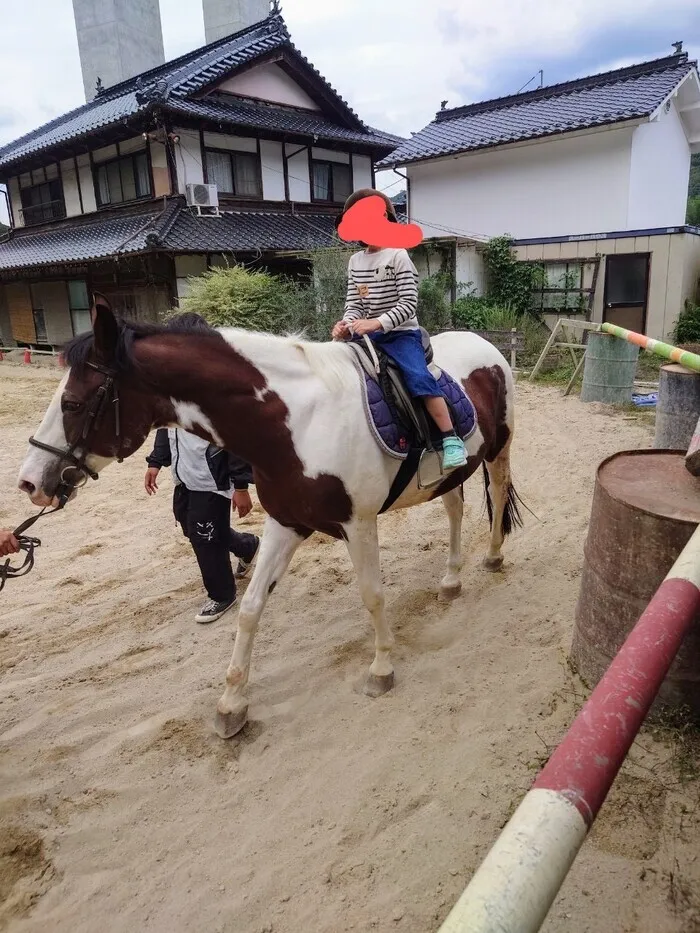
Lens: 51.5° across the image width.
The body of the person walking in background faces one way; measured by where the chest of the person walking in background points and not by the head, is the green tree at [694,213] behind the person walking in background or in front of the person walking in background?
behind

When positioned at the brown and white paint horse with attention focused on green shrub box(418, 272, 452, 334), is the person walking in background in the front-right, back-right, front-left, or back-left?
front-left

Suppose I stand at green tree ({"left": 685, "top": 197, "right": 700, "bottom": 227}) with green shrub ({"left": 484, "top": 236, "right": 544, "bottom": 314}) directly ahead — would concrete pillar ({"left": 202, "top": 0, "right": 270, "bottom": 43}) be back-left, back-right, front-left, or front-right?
front-right

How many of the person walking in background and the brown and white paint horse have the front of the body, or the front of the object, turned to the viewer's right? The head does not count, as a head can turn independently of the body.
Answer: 0

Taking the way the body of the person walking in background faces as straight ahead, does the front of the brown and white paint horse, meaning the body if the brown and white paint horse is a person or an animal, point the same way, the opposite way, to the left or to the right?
the same way

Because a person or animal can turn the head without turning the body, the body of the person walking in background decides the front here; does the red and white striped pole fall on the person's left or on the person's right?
on the person's left

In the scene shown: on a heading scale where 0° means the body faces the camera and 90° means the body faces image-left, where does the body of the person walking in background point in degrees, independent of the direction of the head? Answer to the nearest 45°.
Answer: approximately 45°

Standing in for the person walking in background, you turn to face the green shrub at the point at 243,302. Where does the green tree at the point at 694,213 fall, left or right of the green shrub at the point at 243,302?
right

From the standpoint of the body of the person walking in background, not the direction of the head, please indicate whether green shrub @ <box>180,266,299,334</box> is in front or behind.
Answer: behind

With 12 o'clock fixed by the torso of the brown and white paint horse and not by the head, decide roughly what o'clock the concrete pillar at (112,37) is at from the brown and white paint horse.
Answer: The concrete pillar is roughly at 4 o'clock from the brown and white paint horse.

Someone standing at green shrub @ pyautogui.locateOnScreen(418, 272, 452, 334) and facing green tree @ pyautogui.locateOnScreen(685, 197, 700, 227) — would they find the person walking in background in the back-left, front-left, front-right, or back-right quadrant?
back-right

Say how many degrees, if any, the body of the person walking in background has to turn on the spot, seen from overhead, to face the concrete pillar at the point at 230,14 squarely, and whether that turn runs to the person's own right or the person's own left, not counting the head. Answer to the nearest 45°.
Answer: approximately 135° to the person's own right
